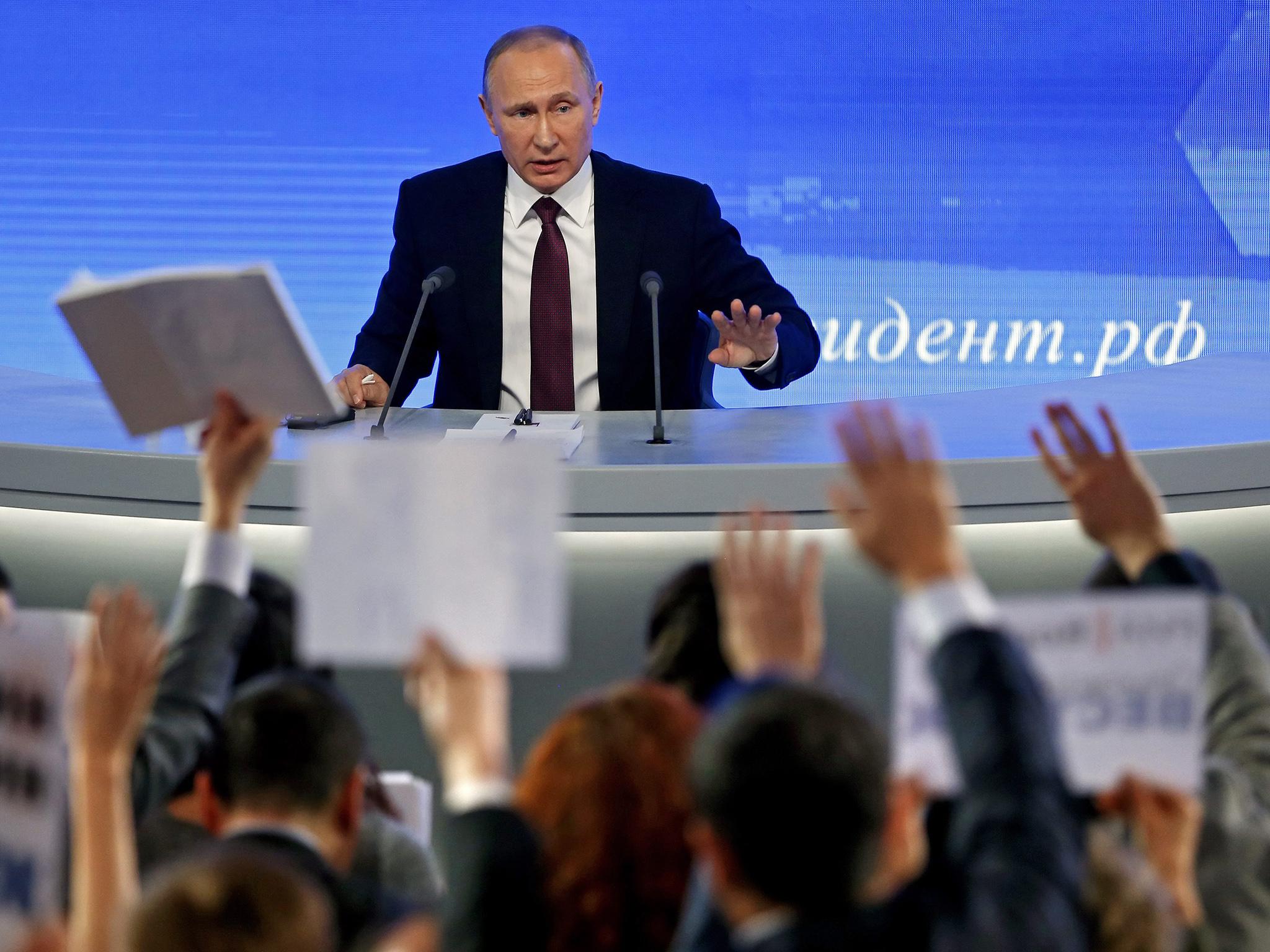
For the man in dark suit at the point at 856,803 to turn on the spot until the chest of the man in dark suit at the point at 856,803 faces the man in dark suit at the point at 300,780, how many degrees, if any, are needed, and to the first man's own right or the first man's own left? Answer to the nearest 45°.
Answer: approximately 90° to the first man's own left

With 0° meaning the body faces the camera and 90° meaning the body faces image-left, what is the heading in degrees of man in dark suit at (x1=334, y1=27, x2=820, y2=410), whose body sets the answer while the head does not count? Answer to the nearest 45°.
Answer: approximately 0°

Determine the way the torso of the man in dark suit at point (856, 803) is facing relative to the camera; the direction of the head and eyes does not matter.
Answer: away from the camera

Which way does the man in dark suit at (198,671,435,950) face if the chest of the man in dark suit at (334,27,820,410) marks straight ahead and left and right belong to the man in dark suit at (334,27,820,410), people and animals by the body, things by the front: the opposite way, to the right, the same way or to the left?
the opposite way

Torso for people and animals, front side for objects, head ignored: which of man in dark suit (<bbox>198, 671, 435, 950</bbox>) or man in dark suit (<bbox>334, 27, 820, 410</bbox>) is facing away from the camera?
man in dark suit (<bbox>198, 671, 435, 950</bbox>)

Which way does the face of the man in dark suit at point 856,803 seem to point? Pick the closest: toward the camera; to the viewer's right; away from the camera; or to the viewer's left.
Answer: away from the camera

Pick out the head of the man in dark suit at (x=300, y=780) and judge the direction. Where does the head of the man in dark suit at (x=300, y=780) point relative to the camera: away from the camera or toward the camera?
away from the camera

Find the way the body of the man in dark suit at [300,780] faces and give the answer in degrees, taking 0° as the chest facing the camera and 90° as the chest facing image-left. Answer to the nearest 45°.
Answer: approximately 180°

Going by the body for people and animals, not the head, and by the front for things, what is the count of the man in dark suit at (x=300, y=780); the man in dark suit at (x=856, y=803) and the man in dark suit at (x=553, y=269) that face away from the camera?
2

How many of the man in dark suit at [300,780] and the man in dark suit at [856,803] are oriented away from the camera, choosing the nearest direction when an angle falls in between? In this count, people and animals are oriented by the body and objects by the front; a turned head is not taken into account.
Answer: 2

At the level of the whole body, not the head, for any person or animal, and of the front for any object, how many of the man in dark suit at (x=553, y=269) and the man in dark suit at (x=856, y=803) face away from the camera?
1

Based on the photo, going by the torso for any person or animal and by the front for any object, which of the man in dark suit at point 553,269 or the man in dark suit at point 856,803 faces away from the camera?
the man in dark suit at point 856,803
